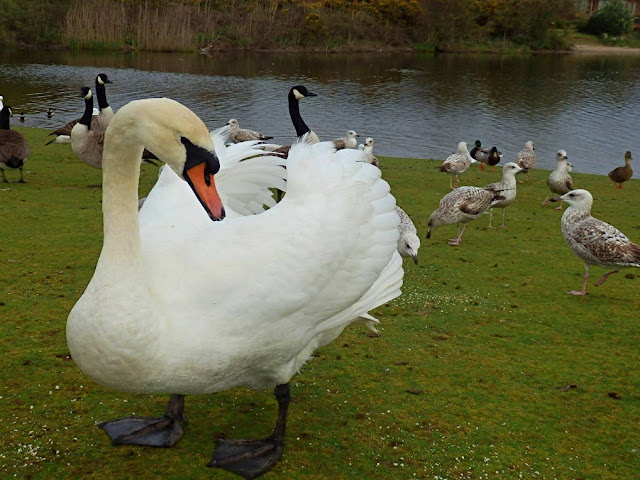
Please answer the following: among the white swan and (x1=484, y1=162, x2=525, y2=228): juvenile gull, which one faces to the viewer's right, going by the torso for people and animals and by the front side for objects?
the juvenile gull

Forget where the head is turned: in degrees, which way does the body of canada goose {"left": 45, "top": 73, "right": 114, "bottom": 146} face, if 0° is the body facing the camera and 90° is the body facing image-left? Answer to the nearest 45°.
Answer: approximately 270°

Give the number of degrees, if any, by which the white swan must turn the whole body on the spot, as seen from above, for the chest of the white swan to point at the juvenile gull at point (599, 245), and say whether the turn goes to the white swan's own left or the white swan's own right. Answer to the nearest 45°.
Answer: approximately 180°

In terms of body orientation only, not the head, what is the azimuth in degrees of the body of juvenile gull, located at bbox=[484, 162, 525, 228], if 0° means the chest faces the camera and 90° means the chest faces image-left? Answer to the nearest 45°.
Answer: approximately 270°

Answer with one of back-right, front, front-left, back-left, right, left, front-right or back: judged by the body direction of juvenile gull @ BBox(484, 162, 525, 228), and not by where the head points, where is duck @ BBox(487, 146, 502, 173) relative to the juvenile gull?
left

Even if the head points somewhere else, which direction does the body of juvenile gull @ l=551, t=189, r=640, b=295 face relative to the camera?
to the viewer's left

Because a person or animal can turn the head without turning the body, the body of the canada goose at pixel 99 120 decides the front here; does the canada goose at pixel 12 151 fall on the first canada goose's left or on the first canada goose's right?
on the first canada goose's right

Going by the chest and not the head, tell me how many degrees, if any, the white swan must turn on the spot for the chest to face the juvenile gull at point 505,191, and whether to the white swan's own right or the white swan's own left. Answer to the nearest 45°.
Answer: approximately 180°
